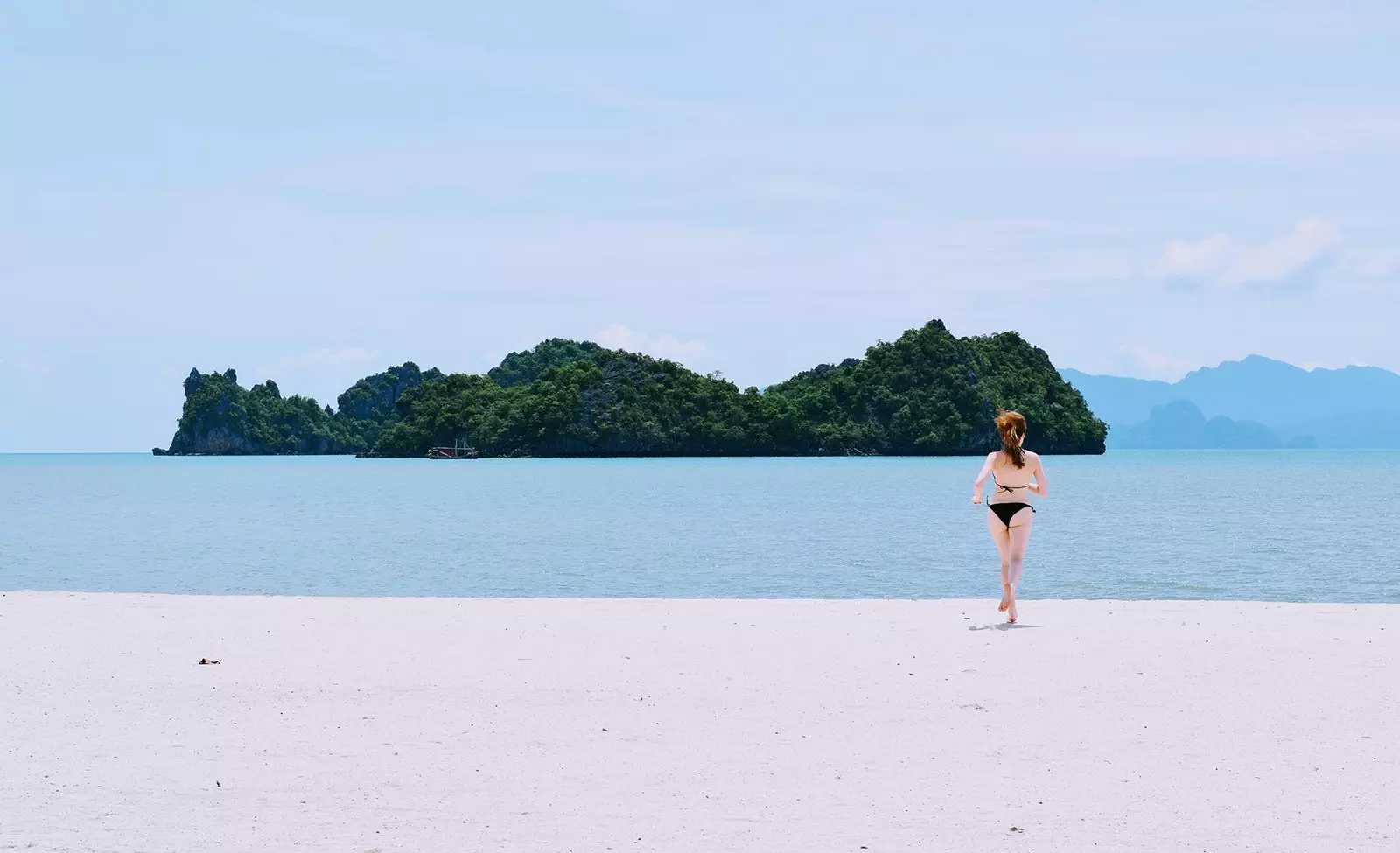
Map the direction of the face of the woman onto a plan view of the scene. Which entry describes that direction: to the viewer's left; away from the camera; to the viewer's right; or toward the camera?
away from the camera

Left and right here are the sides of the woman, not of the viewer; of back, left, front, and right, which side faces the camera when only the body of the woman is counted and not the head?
back
